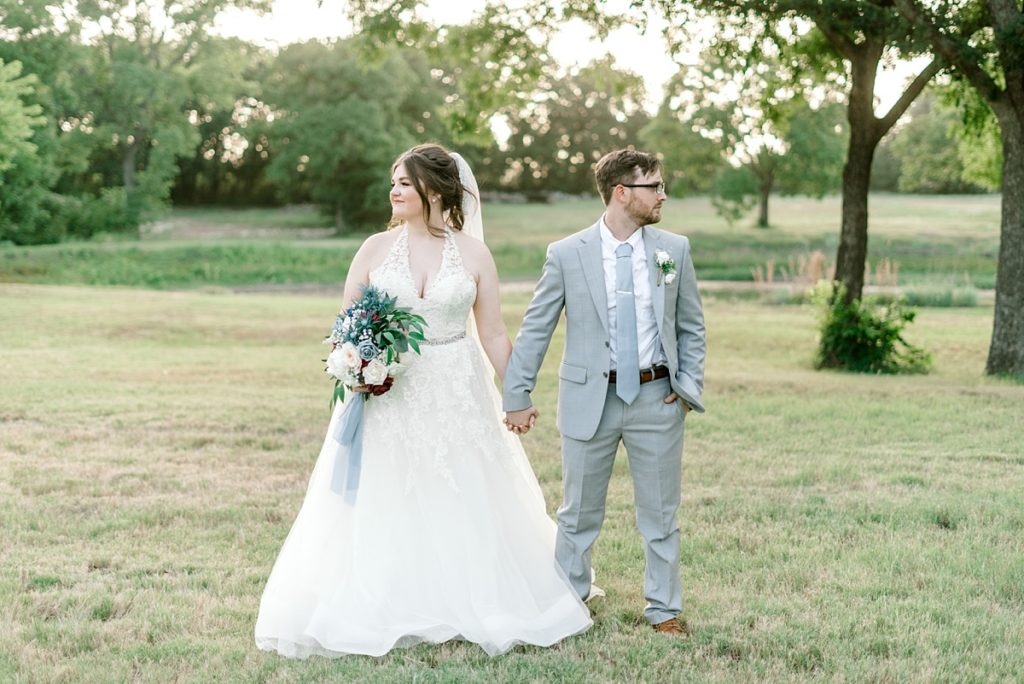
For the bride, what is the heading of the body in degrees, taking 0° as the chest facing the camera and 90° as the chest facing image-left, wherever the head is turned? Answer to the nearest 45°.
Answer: approximately 0°

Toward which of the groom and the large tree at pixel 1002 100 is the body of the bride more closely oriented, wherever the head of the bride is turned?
the groom

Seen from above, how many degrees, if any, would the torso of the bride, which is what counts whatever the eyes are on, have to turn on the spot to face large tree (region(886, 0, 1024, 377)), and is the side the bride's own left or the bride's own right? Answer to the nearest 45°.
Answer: approximately 135° to the bride's own left

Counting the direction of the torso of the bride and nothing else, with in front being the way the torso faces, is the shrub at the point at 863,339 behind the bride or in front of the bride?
behind

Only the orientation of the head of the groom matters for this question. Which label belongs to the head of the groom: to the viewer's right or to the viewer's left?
to the viewer's right

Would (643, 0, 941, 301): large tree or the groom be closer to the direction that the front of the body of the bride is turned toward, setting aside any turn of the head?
the groom

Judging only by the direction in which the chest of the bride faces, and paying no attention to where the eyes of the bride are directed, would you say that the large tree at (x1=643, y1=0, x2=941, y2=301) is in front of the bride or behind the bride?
behind

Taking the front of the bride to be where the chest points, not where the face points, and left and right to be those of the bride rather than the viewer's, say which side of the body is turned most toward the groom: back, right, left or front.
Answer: left
